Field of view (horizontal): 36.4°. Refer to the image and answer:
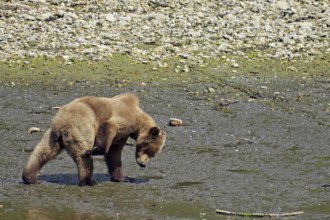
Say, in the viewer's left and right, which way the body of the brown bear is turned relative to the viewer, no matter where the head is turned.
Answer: facing away from the viewer and to the right of the viewer
